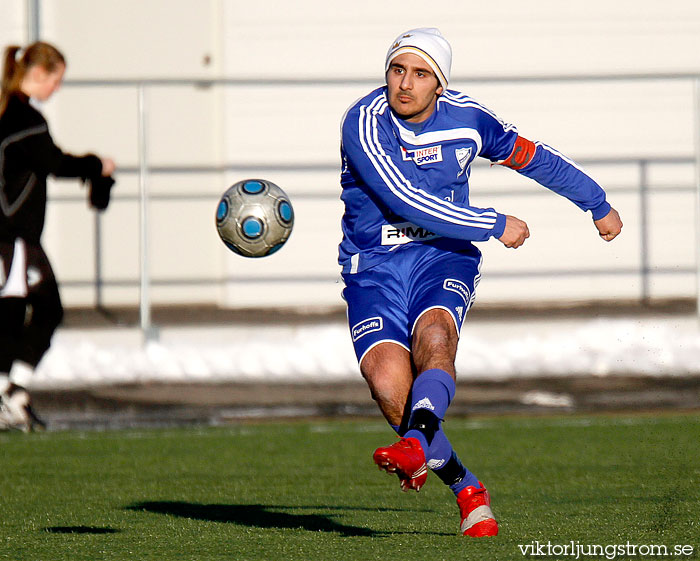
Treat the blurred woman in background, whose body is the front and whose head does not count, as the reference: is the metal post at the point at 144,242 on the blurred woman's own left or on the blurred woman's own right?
on the blurred woman's own left

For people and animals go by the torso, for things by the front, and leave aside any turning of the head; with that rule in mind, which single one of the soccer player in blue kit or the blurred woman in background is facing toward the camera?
the soccer player in blue kit

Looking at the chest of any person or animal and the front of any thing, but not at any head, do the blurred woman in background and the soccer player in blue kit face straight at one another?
no

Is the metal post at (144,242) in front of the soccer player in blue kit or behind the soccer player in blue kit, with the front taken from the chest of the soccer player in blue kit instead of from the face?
behind

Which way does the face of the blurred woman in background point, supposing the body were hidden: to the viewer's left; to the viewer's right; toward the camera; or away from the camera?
to the viewer's right

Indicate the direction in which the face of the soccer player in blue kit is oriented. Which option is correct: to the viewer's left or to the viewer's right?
to the viewer's left

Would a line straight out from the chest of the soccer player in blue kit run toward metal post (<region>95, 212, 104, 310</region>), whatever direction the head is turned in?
no

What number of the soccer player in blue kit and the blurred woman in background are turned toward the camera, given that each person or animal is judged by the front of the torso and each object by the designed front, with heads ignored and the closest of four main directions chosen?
1

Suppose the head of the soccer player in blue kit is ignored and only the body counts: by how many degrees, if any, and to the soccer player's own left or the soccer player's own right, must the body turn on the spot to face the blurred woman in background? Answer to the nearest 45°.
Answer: approximately 135° to the soccer player's own right

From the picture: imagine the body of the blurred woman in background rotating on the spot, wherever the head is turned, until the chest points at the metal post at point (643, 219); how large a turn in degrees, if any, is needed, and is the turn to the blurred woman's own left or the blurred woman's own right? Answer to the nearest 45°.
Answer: approximately 45° to the blurred woman's own left

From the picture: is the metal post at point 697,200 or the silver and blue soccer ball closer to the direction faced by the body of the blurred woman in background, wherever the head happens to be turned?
the metal post

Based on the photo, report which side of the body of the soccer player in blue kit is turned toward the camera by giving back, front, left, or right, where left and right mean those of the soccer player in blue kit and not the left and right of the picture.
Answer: front

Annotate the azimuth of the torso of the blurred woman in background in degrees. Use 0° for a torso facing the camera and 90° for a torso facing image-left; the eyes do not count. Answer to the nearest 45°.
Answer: approximately 270°

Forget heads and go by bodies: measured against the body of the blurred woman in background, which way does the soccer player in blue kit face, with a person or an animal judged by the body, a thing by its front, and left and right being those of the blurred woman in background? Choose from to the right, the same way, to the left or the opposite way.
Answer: to the right
